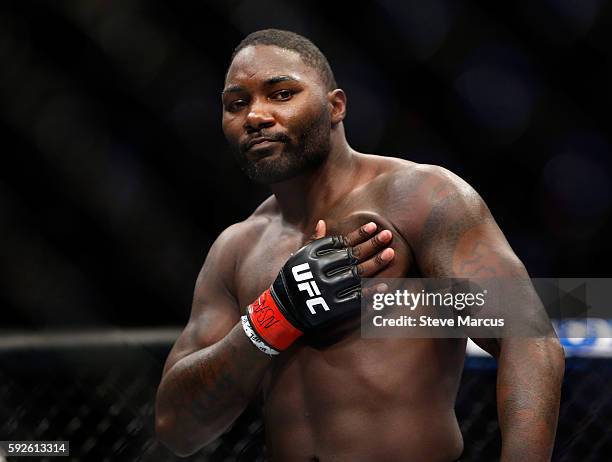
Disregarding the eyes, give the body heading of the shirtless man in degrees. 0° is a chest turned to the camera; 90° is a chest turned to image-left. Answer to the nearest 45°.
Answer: approximately 45°
